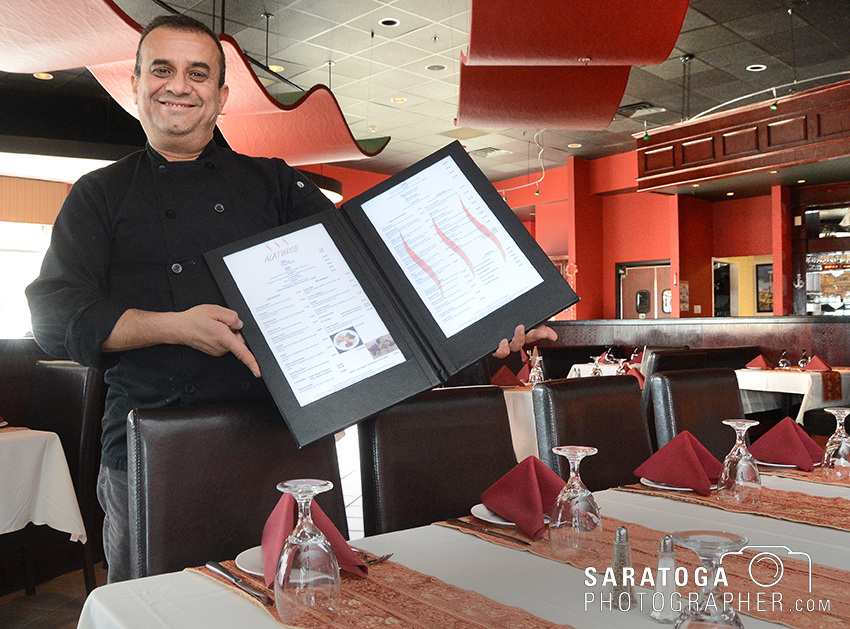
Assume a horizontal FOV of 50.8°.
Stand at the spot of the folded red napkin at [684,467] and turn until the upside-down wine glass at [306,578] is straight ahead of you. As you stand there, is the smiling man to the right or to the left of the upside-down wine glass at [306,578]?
right

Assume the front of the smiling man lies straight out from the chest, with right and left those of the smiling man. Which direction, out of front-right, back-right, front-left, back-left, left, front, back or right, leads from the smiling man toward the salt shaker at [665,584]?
front-left

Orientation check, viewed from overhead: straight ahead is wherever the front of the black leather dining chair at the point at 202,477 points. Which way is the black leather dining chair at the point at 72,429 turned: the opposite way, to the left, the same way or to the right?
to the right

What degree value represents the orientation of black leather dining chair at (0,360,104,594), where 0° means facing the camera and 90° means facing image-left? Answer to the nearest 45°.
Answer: approximately 45°

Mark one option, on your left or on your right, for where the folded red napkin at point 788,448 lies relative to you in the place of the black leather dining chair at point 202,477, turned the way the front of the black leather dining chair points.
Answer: on your left

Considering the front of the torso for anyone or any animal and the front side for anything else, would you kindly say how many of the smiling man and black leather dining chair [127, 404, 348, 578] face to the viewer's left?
0

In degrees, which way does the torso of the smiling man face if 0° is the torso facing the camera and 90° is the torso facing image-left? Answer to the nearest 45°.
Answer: approximately 0°

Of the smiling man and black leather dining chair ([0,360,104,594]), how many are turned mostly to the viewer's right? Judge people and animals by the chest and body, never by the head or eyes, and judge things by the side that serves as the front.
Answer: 0

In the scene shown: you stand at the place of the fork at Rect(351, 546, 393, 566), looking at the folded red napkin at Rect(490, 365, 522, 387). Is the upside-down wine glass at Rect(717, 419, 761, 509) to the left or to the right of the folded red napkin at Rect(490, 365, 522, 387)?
right
